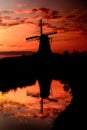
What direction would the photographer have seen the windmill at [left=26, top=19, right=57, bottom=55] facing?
facing the viewer and to the left of the viewer
